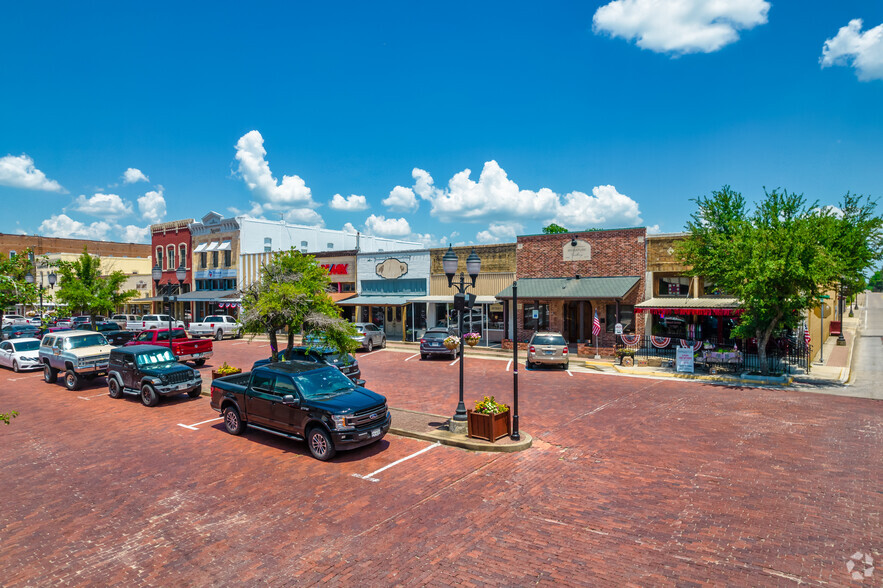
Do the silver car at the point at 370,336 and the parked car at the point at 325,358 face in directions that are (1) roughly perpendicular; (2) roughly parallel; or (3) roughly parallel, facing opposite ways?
roughly perpendicular

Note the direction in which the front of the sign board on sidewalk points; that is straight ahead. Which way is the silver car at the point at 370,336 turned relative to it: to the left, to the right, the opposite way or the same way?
the opposite way

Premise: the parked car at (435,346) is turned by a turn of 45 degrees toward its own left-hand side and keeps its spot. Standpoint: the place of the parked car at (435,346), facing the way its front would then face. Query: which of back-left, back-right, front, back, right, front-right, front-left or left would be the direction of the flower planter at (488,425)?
back-left

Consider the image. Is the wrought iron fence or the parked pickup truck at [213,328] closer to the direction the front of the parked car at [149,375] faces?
the wrought iron fence

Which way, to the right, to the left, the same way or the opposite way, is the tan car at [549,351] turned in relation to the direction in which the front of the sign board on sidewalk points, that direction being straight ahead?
the opposite way

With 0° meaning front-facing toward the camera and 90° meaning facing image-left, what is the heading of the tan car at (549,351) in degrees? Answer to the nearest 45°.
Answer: approximately 180°

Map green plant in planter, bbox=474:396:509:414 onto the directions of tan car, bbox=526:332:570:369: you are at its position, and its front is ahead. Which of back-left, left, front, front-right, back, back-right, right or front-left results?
back
